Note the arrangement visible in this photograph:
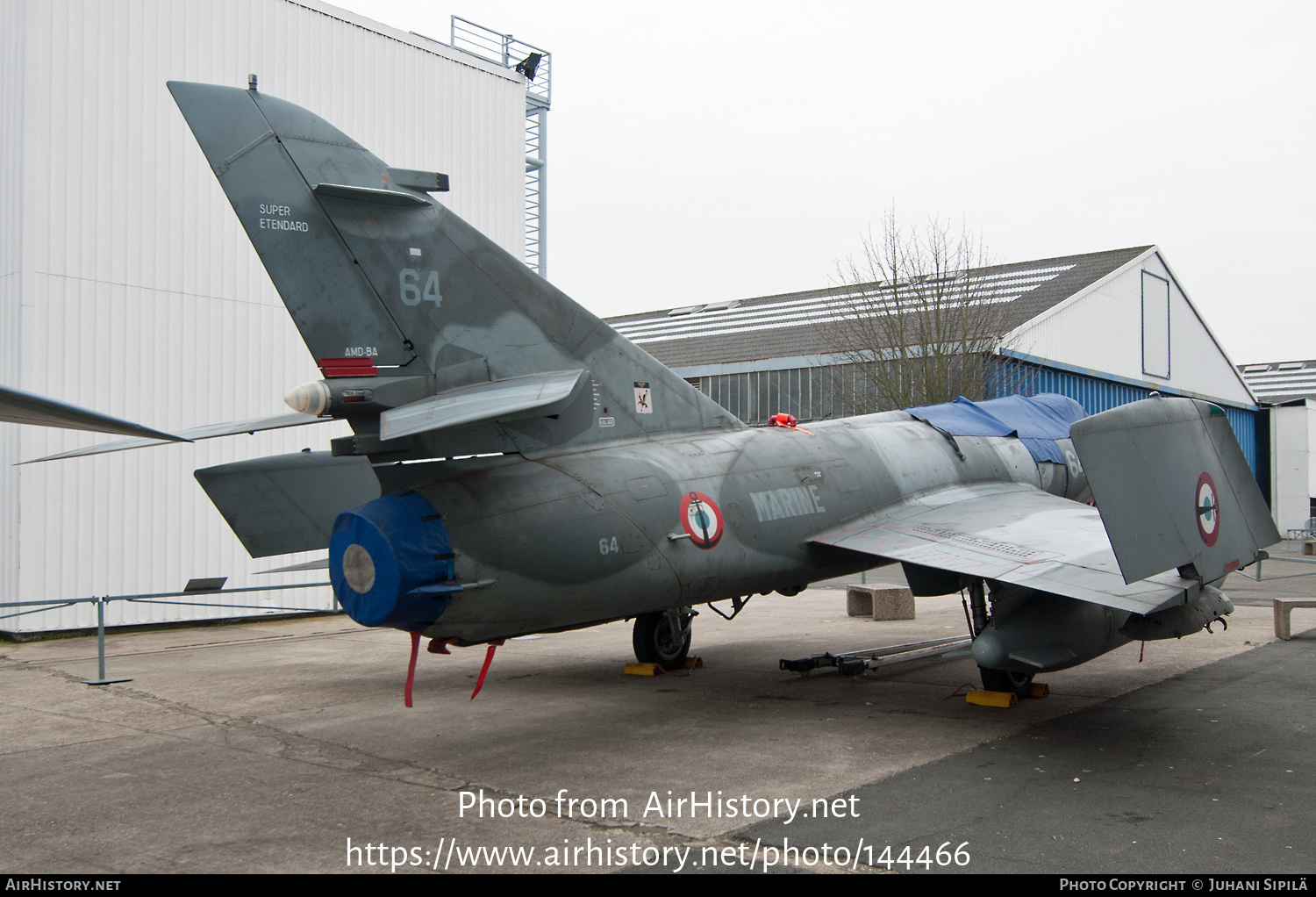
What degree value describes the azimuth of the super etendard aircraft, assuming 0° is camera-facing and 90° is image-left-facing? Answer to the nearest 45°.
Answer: approximately 225°

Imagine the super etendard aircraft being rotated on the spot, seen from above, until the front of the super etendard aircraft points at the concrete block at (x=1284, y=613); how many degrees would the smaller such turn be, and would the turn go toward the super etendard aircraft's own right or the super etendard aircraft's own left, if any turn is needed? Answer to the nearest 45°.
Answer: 0° — it already faces it

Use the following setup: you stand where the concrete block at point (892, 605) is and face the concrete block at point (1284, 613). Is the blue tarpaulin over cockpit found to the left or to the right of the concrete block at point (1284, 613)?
right
